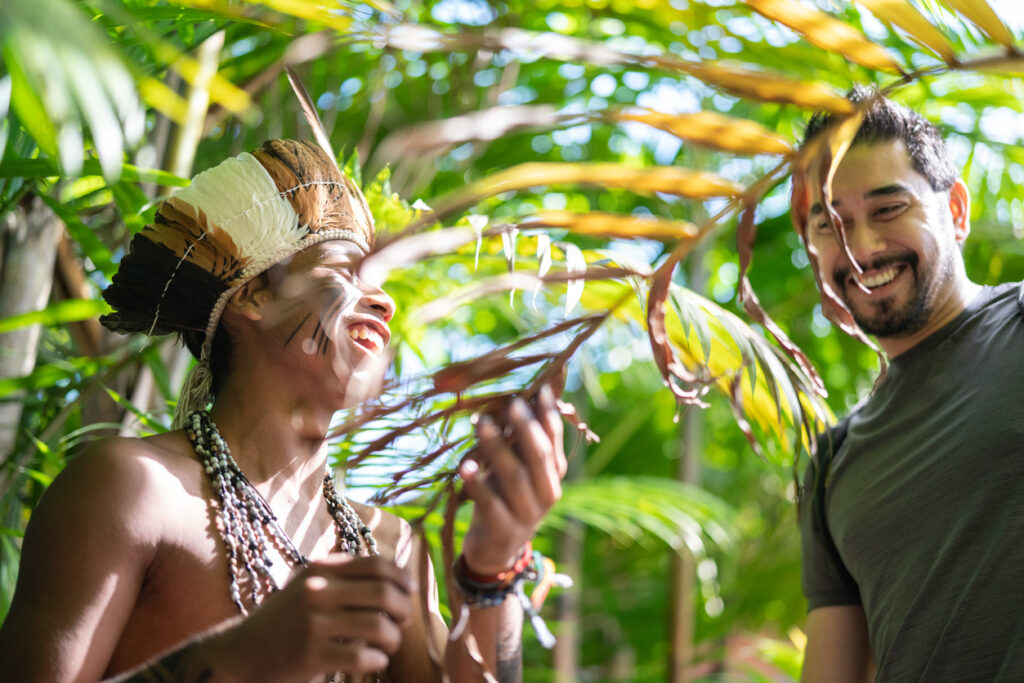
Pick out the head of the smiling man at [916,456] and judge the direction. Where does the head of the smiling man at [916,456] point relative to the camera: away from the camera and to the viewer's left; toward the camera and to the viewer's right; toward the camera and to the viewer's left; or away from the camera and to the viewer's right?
toward the camera and to the viewer's left

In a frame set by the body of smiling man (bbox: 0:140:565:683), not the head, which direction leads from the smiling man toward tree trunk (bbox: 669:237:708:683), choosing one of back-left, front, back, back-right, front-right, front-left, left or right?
left

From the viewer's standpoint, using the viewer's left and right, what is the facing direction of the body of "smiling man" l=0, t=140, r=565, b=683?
facing the viewer and to the right of the viewer

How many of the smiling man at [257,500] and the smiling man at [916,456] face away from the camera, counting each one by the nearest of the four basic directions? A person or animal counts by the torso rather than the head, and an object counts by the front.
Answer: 0

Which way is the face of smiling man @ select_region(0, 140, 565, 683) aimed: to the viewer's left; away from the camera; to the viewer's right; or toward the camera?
to the viewer's right
